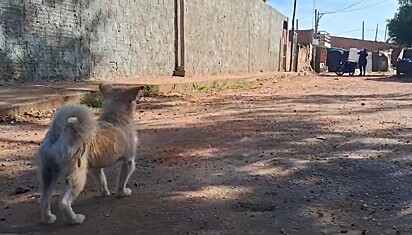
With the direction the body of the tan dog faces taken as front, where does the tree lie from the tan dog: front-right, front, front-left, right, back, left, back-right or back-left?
front

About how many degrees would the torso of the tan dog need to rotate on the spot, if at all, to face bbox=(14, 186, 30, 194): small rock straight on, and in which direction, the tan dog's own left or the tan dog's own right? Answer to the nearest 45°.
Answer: approximately 90° to the tan dog's own left

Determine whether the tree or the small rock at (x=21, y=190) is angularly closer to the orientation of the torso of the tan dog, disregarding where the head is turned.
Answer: the tree

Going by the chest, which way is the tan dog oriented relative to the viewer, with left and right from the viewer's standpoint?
facing away from the viewer and to the right of the viewer
